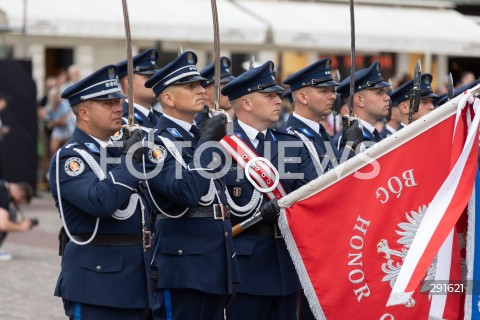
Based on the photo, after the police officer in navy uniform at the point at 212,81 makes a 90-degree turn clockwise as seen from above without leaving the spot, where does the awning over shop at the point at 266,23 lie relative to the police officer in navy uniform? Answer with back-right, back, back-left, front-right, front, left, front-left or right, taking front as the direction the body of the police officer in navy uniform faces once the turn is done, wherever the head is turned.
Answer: back

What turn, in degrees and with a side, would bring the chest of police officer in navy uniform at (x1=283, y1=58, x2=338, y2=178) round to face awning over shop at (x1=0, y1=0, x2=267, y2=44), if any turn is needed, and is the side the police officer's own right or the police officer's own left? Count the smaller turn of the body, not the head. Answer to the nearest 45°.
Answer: approximately 135° to the police officer's own left

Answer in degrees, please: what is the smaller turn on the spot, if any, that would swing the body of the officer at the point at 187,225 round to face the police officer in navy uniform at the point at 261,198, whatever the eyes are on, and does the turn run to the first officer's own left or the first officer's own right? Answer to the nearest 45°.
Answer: approximately 90° to the first officer's own left

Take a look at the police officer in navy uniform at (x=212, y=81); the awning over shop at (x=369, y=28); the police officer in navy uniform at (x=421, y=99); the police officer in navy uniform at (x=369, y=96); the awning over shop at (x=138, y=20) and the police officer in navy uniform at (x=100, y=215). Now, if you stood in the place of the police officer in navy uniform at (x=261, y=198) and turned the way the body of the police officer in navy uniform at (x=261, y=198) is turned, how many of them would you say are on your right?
1

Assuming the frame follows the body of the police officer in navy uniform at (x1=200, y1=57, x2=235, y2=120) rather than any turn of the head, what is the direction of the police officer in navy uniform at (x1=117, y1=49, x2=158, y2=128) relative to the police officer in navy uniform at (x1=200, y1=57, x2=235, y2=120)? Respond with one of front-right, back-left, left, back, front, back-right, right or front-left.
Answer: back-right

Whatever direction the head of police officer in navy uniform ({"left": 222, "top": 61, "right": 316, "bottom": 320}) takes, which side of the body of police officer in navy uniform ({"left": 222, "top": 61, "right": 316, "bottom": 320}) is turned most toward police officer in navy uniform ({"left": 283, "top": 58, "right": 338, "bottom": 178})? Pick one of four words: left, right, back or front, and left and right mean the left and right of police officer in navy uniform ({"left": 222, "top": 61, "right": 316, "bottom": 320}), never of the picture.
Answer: left

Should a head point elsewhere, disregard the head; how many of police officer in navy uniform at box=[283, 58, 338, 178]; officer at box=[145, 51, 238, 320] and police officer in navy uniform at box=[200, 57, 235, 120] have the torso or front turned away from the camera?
0

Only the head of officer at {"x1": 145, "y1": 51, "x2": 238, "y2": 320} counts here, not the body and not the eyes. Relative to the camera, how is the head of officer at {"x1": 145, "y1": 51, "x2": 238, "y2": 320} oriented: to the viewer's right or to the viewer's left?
to the viewer's right

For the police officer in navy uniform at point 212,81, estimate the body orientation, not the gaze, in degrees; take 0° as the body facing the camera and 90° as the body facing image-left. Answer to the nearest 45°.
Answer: approximately 270°

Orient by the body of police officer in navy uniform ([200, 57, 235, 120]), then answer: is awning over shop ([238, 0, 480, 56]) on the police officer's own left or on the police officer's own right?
on the police officer's own left

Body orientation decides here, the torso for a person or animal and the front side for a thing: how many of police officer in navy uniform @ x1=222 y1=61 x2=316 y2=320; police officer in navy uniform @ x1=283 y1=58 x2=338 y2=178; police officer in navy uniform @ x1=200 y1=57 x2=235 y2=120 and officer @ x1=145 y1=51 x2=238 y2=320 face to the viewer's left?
0

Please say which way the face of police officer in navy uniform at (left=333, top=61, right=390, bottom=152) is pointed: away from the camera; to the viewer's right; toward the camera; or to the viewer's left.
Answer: to the viewer's right

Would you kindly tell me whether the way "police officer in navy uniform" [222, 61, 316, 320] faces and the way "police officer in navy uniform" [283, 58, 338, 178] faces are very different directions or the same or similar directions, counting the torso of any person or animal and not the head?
same or similar directions
